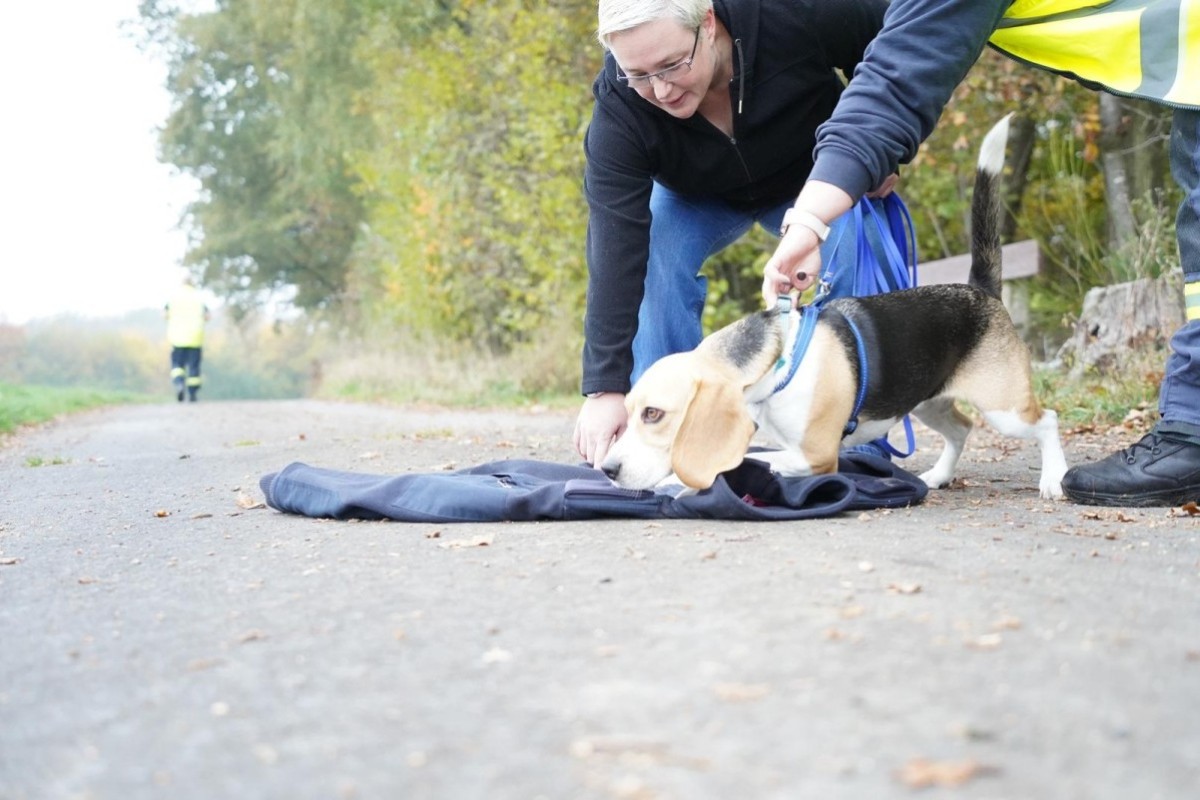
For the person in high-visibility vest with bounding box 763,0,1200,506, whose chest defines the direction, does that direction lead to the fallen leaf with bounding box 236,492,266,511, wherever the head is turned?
yes

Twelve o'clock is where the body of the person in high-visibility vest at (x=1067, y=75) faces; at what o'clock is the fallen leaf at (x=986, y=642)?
The fallen leaf is roughly at 9 o'clock from the person in high-visibility vest.

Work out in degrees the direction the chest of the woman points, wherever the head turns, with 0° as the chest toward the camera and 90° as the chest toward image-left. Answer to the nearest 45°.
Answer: approximately 45°

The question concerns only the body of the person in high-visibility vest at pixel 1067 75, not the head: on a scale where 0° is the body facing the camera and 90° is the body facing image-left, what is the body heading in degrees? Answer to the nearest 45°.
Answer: approximately 90°

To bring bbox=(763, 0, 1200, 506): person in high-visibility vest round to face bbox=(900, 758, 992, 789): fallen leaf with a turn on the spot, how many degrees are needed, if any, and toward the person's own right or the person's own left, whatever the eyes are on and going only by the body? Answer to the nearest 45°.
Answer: approximately 90° to the person's own left

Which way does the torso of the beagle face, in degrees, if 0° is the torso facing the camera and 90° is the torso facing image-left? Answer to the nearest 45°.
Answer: approximately 90°

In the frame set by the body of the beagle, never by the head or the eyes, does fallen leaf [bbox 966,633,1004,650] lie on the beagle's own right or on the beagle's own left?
on the beagle's own left

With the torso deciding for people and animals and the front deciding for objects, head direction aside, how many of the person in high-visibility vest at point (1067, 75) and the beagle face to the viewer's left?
2

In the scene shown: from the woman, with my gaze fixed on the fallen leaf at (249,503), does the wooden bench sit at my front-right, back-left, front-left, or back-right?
back-right

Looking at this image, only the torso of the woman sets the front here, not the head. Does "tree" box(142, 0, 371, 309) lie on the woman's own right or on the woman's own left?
on the woman's own right

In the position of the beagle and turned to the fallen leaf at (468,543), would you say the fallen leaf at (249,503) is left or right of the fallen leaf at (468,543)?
right

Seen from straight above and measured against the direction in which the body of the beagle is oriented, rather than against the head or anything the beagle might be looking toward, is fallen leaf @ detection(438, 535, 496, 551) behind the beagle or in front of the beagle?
in front

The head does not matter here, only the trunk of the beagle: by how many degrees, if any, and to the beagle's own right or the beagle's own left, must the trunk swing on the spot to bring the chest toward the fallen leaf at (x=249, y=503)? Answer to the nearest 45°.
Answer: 0° — it already faces it

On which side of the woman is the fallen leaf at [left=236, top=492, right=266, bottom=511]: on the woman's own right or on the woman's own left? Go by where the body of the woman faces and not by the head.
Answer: on the woman's own right
